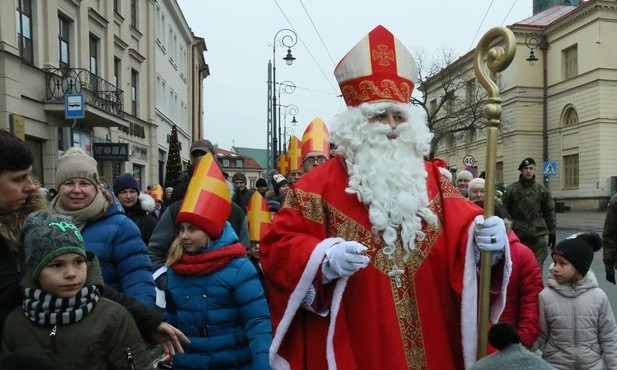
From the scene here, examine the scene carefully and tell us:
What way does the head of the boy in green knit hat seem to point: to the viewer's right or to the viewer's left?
to the viewer's right

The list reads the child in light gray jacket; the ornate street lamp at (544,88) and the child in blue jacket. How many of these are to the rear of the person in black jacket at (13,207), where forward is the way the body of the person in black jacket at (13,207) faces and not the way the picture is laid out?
0

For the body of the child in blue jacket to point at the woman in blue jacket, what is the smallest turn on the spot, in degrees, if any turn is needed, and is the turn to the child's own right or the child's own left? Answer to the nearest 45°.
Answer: approximately 45° to the child's own right

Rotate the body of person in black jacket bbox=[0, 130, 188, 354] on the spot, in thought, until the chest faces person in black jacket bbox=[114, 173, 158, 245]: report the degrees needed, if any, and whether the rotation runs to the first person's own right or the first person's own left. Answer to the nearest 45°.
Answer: approximately 90° to the first person's own left

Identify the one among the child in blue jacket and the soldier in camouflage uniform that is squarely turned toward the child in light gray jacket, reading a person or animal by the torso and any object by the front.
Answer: the soldier in camouflage uniform

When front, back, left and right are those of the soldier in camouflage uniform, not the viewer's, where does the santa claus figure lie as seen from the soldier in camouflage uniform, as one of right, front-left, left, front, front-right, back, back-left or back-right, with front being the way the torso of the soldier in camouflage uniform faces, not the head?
front

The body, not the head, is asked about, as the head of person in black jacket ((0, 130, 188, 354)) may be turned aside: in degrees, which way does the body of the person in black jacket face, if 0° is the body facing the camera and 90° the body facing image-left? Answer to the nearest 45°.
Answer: approximately 270°

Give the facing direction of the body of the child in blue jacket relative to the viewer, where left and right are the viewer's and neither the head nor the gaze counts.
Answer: facing the viewer and to the left of the viewer

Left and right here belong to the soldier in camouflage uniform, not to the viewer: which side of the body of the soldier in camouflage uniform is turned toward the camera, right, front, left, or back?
front

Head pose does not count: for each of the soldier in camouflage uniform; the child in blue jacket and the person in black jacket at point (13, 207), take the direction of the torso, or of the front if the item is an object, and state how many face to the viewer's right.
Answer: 1

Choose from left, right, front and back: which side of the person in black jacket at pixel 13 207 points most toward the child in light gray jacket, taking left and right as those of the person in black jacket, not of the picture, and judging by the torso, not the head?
front

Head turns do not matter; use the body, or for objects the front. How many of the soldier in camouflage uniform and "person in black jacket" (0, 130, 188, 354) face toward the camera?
1

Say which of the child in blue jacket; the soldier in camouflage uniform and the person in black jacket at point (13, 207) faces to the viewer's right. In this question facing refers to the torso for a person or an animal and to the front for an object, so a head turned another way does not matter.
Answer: the person in black jacket

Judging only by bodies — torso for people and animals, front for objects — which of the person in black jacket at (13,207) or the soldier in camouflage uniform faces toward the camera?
the soldier in camouflage uniform

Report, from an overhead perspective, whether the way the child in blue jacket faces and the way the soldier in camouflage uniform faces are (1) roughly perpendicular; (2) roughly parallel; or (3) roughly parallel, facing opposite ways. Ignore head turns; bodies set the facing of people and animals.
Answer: roughly parallel

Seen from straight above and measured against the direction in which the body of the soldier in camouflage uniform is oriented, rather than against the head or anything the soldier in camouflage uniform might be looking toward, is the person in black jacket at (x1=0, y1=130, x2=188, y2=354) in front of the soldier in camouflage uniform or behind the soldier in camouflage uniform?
in front

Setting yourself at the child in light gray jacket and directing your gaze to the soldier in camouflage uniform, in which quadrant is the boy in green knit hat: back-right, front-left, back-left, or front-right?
back-left

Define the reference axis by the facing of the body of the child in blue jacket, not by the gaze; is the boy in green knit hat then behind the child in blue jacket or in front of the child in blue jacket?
in front
